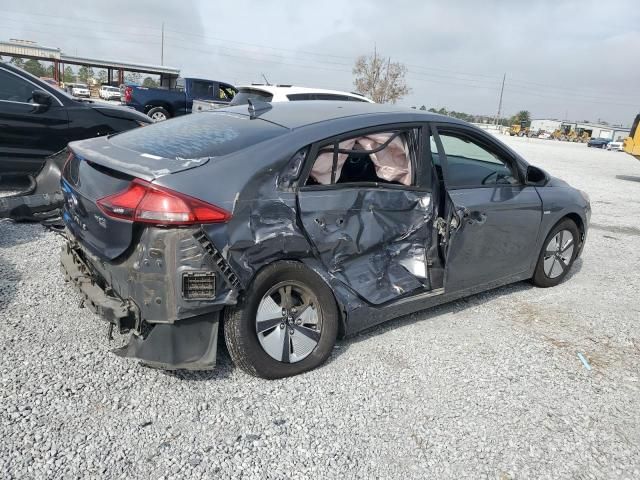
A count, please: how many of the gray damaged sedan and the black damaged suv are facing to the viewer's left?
0

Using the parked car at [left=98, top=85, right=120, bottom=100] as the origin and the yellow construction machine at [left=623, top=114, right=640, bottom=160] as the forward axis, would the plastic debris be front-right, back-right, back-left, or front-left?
front-right

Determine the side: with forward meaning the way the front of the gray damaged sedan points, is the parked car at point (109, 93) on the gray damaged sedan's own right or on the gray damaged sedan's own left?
on the gray damaged sedan's own left

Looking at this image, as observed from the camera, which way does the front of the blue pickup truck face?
facing away from the viewer and to the right of the viewer

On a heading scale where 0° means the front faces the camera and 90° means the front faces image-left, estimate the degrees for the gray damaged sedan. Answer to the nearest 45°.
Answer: approximately 225°

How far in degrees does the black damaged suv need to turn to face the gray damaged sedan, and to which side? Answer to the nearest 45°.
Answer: approximately 90° to its right

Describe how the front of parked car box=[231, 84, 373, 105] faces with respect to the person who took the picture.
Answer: facing away from the viewer and to the right of the viewer

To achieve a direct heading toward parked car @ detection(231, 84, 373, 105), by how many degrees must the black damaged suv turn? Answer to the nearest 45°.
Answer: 0° — it already faces it

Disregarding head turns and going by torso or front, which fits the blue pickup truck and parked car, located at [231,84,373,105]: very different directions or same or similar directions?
same or similar directions

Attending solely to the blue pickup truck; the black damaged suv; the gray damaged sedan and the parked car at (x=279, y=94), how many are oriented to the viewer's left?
0

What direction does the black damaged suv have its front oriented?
to the viewer's right

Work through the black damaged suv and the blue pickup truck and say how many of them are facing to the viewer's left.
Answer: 0

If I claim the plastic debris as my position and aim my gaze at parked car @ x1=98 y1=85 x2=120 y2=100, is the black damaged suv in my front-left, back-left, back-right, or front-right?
front-left

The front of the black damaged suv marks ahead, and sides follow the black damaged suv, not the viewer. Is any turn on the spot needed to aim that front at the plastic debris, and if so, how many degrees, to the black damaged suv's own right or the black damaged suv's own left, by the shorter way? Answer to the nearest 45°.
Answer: approximately 45° to the black damaged suv's own right

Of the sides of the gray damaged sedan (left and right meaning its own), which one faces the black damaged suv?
left
